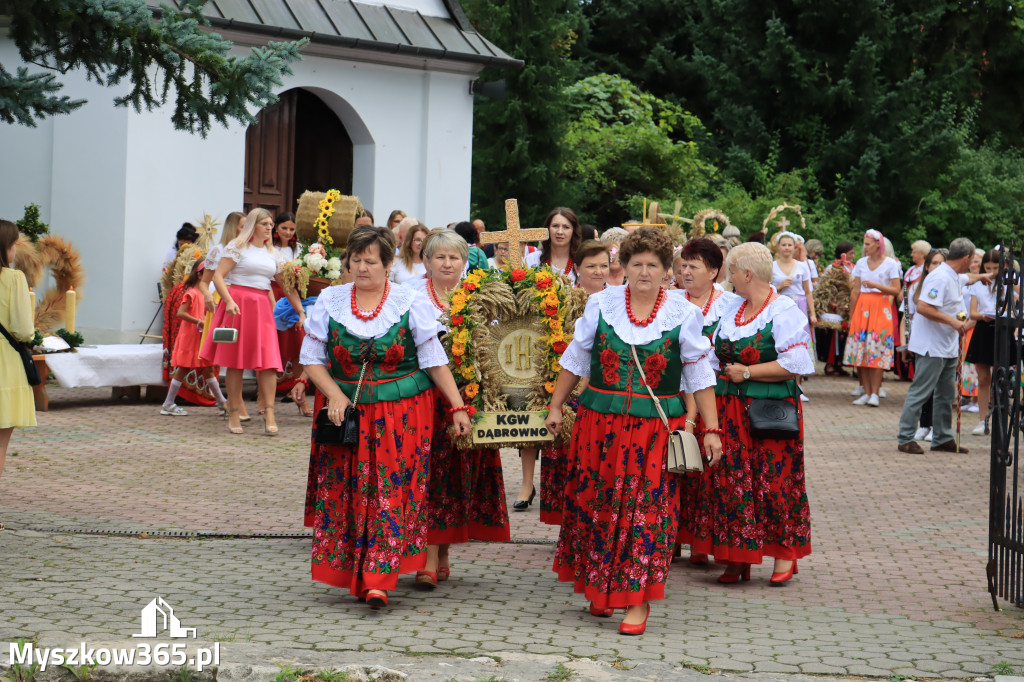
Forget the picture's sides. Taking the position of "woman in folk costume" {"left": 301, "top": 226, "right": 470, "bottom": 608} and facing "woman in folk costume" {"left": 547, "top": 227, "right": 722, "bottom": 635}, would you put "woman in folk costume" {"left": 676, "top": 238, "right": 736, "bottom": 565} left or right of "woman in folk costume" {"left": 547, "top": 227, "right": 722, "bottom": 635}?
left

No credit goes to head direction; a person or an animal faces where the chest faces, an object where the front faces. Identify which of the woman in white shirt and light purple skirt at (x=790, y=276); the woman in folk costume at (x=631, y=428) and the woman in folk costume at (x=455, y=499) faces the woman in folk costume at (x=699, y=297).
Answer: the woman in white shirt and light purple skirt

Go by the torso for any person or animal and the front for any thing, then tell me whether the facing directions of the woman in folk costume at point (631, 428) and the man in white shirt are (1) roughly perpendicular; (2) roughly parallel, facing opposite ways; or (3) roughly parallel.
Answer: roughly perpendicular

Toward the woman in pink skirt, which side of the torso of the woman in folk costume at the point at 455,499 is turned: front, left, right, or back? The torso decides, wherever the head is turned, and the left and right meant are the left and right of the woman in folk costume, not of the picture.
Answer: back

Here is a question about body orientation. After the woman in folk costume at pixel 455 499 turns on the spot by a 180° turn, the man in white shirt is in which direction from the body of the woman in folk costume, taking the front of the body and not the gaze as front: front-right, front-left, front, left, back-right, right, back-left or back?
front-right

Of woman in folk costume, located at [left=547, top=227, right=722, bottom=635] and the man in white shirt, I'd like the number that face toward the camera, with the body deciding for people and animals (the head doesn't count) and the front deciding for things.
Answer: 1

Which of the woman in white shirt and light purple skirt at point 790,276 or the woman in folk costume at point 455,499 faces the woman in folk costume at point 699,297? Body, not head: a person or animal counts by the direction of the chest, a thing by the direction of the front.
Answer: the woman in white shirt and light purple skirt

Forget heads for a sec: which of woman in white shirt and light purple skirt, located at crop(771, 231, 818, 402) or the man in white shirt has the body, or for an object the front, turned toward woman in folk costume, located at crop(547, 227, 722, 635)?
the woman in white shirt and light purple skirt
